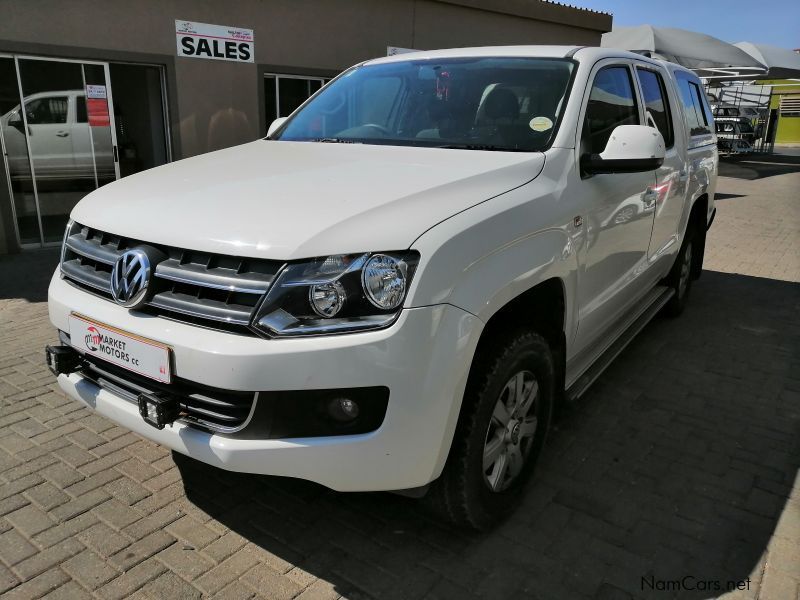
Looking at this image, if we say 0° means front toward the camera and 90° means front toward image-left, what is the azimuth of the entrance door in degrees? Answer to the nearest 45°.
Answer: approximately 0°

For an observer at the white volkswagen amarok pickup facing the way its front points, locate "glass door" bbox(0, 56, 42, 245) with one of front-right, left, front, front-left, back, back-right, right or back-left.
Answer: right

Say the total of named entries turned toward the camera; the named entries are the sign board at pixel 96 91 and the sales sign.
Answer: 2

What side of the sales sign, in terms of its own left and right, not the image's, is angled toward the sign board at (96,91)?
right

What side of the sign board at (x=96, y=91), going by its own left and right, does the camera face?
front

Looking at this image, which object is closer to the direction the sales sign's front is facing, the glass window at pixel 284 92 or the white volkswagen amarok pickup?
the white volkswagen amarok pickup

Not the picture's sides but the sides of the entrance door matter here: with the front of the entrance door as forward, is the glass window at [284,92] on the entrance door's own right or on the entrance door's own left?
on the entrance door's own left

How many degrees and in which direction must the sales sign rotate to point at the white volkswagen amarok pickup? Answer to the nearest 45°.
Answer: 0° — it already faces it

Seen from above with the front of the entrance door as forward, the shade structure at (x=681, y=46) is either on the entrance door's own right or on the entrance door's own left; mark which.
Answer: on the entrance door's own left

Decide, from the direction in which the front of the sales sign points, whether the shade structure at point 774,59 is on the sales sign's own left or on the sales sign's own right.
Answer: on the sales sign's own left

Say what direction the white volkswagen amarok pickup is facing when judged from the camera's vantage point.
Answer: facing the viewer and to the left of the viewer
